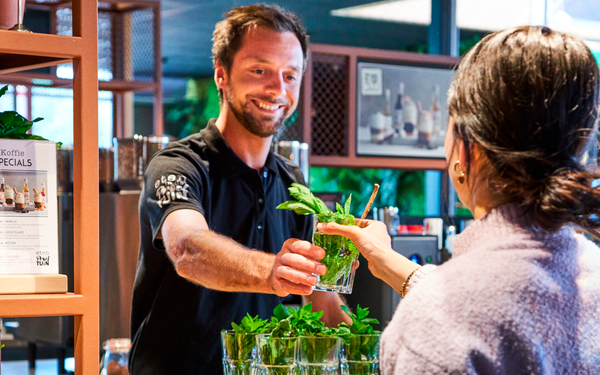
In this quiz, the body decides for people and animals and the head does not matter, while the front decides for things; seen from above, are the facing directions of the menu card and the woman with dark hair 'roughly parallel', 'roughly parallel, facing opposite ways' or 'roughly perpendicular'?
roughly parallel, facing opposite ways

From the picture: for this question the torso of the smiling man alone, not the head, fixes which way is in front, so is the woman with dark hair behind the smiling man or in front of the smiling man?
in front

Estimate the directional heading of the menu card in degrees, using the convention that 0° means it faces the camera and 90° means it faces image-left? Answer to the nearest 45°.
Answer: approximately 0°

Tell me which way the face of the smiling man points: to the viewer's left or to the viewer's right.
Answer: to the viewer's right

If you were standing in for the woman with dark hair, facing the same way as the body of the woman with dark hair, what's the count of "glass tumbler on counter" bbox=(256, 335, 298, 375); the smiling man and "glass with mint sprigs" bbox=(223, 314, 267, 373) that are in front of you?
3

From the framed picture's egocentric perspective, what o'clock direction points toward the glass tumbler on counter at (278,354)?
The glass tumbler on counter is roughly at 12 o'clock from the framed picture.

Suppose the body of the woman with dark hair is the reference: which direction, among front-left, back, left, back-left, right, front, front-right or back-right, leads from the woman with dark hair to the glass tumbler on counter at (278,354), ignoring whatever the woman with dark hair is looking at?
front

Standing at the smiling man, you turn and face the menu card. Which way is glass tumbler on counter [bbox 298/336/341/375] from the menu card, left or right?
left

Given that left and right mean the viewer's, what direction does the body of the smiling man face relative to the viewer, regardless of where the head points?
facing the viewer and to the right of the viewer

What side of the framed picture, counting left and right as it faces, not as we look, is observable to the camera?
front

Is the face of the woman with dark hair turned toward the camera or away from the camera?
away from the camera

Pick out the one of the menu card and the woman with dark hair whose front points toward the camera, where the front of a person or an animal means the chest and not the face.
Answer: the menu card

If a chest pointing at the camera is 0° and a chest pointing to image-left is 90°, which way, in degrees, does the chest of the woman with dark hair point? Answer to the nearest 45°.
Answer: approximately 135°

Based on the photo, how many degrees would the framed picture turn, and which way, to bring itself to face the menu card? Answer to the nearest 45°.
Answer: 0° — it already faces it
